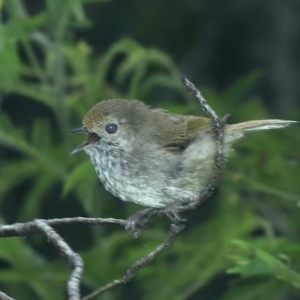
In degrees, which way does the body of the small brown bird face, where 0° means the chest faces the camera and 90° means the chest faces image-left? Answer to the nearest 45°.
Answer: approximately 90°
